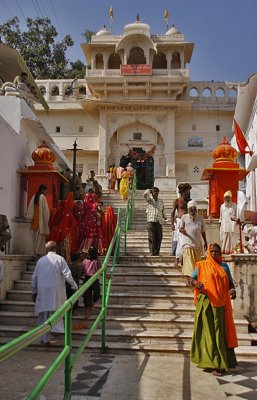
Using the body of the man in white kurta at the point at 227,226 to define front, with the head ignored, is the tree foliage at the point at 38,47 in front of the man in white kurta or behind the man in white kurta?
behind

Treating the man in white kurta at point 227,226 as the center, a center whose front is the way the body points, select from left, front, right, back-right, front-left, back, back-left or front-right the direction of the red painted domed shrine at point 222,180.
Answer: back

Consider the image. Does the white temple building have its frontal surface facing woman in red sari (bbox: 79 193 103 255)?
yes

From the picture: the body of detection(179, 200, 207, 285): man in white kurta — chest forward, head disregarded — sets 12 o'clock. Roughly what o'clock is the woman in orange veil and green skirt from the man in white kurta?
The woman in orange veil and green skirt is roughly at 12 o'clock from the man in white kurta.

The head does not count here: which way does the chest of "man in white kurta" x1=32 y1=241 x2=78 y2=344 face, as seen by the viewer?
away from the camera

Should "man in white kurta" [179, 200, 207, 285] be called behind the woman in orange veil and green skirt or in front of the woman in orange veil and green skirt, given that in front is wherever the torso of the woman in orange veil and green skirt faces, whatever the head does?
behind

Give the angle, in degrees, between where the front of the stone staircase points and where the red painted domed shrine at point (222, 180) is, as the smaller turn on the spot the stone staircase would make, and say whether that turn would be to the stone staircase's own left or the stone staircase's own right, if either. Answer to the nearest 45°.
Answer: approximately 135° to the stone staircase's own left
